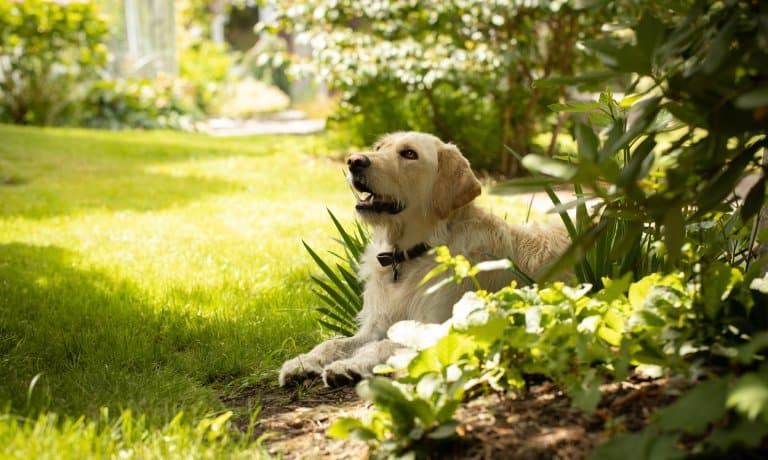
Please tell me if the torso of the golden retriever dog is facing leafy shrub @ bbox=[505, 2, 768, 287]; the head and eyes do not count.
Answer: no

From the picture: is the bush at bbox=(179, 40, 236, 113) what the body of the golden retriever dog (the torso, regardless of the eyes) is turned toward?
no

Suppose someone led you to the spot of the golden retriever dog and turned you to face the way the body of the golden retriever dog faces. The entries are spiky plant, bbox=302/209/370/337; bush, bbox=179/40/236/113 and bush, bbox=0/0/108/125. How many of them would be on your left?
0

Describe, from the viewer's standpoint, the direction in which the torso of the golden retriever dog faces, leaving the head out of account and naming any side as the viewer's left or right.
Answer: facing the viewer and to the left of the viewer

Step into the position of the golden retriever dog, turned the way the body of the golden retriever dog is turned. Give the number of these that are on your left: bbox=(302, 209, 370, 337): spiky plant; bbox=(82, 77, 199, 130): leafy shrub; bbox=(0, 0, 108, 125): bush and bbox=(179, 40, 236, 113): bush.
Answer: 0

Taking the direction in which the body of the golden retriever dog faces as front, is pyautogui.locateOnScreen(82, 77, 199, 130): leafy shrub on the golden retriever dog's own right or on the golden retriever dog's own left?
on the golden retriever dog's own right

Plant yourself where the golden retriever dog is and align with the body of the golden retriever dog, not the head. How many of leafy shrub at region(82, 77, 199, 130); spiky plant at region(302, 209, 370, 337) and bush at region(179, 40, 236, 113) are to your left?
0

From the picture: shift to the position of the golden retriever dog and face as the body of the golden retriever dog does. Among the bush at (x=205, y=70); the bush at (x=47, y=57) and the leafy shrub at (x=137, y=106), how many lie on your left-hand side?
0

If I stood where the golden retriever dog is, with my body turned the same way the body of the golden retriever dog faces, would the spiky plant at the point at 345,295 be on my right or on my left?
on my right

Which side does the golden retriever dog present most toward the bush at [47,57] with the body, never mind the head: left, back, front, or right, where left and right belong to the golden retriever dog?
right
